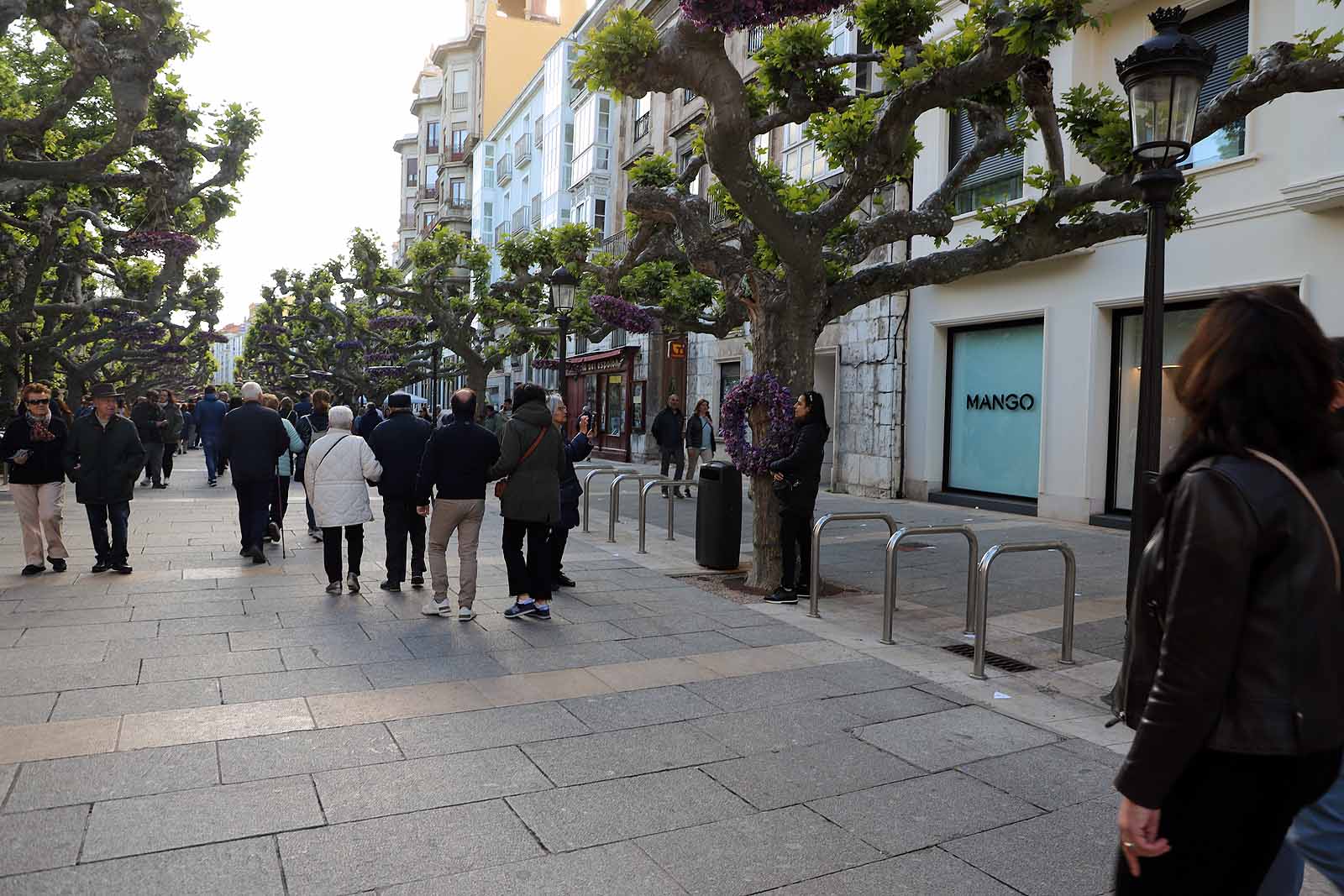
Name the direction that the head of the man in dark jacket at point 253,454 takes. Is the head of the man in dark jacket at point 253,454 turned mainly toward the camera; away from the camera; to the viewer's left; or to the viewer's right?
away from the camera

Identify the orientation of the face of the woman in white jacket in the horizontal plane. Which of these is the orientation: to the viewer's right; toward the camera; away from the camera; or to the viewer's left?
away from the camera

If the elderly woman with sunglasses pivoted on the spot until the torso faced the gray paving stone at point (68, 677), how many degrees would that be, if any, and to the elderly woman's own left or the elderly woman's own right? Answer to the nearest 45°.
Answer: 0° — they already face it

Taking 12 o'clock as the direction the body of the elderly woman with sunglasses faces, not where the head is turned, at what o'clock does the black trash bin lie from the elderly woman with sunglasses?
The black trash bin is roughly at 10 o'clock from the elderly woman with sunglasses.

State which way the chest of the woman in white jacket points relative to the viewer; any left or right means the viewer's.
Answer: facing away from the viewer

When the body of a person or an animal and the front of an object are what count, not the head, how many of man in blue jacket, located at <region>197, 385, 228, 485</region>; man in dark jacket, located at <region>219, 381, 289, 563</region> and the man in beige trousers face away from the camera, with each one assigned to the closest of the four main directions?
3

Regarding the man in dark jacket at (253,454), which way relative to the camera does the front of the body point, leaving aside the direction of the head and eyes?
away from the camera

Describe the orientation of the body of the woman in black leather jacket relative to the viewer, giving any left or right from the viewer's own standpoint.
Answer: facing away from the viewer and to the left of the viewer

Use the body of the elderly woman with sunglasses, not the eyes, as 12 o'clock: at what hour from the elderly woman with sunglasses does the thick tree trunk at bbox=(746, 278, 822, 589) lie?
The thick tree trunk is roughly at 10 o'clock from the elderly woman with sunglasses.

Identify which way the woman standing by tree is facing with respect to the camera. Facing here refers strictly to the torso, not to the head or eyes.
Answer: to the viewer's left

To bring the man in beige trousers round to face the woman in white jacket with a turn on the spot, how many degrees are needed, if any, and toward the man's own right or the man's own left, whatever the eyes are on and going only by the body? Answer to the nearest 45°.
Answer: approximately 45° to the man's own left

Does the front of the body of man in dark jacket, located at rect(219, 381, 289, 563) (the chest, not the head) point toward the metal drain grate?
no

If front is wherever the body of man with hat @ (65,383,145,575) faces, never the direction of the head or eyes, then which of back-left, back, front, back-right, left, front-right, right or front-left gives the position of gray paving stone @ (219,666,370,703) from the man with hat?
front

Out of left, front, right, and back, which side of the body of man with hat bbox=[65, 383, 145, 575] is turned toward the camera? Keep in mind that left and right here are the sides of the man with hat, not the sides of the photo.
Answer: front

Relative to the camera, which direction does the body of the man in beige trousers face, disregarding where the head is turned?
away from the camera

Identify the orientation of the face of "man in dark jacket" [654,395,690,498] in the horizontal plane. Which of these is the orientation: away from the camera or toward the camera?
toward the camera

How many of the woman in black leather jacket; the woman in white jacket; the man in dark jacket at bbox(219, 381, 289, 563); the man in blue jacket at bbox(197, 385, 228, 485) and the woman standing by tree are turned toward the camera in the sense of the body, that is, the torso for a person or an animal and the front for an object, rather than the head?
0

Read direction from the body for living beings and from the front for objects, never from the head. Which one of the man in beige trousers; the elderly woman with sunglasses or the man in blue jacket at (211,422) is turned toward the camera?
the elderly woman with sunglasses

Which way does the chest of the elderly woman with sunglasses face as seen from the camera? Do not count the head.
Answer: toward the camera

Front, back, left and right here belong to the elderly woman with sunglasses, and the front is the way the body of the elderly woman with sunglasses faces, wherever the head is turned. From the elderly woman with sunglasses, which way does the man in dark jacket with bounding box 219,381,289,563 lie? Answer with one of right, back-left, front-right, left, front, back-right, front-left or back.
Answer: left

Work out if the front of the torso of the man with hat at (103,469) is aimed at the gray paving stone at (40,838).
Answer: yes
